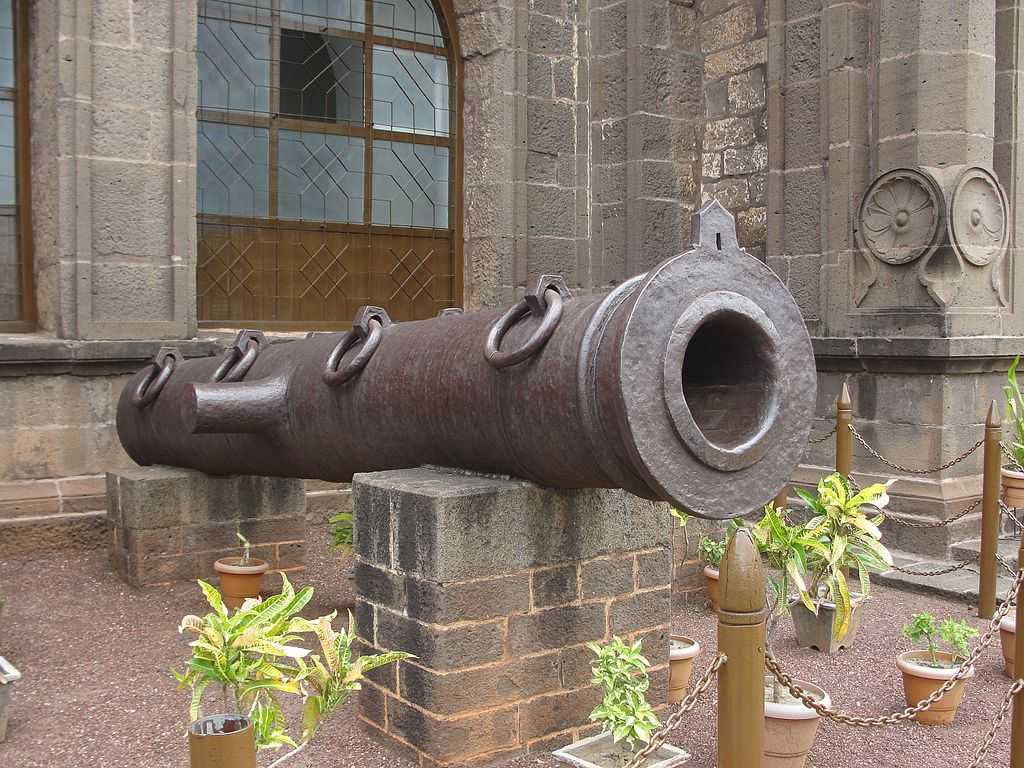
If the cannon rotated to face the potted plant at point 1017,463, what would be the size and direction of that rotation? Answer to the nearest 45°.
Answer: approximately 90° to its left

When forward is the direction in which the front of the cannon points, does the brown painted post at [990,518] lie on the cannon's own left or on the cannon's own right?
on the cannon's own left

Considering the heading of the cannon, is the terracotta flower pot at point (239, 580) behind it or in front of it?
behind

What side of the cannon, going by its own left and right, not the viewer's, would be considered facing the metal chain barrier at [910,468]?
left

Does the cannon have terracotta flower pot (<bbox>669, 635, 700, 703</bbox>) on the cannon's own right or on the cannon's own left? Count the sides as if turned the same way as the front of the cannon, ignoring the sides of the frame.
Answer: on the cannon's own left

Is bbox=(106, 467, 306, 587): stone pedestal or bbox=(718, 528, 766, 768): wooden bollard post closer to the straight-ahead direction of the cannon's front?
the wooden bollard post

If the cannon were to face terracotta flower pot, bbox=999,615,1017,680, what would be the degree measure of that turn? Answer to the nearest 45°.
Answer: approximately 90° to its left

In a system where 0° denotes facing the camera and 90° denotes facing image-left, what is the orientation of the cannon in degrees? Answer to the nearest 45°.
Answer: approximately 315°

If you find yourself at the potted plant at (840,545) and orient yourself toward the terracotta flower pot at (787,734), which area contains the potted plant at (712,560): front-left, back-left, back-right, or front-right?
back-right
